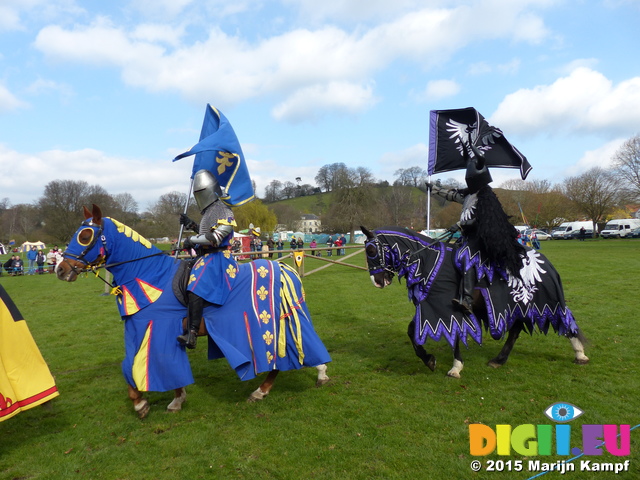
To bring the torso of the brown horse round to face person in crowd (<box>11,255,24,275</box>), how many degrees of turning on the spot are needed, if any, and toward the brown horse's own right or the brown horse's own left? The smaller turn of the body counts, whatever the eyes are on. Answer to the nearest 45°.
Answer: approximately 90° to the brown horse's own right

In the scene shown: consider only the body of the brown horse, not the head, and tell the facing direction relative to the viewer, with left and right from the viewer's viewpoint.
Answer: facing to the left of the viewer

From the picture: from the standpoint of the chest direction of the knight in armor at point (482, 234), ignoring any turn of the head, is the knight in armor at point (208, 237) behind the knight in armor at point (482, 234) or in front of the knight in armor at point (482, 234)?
in front

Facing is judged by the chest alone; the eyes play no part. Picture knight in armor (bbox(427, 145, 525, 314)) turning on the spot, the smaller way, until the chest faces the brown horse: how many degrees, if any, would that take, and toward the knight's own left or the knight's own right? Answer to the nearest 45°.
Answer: approximately 45° to the knight's own left

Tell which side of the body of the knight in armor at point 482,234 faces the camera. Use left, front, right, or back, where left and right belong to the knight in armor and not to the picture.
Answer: left

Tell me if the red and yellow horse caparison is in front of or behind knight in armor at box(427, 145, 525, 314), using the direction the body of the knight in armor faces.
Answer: in front

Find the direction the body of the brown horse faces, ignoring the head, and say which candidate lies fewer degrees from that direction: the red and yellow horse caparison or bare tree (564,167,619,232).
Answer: the red and yellow horse caparison

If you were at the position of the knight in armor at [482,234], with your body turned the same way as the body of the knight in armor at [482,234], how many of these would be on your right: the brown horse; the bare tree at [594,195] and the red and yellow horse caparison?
1

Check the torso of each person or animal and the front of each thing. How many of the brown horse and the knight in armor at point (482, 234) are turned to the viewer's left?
2

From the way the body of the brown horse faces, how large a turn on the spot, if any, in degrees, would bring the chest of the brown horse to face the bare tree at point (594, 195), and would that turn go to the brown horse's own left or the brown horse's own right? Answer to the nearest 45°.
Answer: approximately 135° to the brown horse's own right

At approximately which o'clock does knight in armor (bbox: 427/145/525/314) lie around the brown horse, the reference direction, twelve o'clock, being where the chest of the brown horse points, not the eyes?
The knight in armor is roughly at 6 o'clock from the brown horse.

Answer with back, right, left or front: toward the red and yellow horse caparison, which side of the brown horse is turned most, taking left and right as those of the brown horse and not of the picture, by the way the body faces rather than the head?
front
